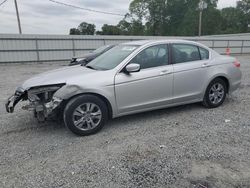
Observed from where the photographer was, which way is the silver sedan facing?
facing the viewer and to the left of the viewer
